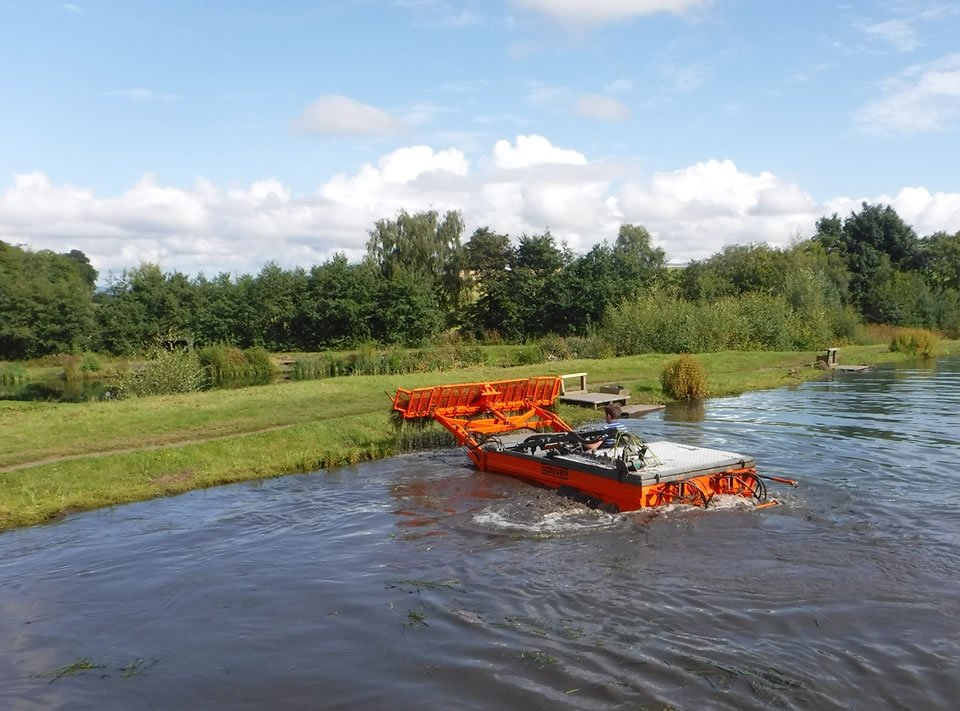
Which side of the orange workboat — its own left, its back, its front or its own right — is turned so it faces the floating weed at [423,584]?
left

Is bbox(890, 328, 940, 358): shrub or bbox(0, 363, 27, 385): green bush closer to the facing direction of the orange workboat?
the green bush

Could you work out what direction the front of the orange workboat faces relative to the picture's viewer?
facing away from the viewer and to the left of the viewer

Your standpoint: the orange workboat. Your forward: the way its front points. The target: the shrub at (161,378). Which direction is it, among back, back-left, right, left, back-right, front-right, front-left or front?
front

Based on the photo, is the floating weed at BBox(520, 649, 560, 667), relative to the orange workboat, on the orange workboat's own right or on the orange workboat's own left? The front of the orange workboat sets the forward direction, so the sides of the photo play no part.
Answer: on the orange workboat's own left

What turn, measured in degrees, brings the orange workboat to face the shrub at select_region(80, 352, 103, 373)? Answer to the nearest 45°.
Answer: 0° — it already faces it

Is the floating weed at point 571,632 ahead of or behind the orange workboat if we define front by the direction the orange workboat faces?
behind

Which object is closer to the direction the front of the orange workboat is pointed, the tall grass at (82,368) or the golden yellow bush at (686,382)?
the tall grass

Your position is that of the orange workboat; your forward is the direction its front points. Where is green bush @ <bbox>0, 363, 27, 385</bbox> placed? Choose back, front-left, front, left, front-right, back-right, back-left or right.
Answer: front

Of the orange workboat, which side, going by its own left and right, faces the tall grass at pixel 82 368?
front

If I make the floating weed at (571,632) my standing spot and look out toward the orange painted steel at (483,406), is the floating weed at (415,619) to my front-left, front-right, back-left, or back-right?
front-left

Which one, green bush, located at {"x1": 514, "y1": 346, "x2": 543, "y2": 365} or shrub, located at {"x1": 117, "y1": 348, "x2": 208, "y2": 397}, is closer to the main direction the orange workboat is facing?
the shrub

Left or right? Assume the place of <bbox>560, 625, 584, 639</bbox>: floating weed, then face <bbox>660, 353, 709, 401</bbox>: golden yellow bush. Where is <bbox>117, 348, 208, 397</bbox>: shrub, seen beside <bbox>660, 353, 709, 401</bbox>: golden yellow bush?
left

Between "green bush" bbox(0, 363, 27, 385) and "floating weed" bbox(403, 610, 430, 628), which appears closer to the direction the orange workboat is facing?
the green bush
